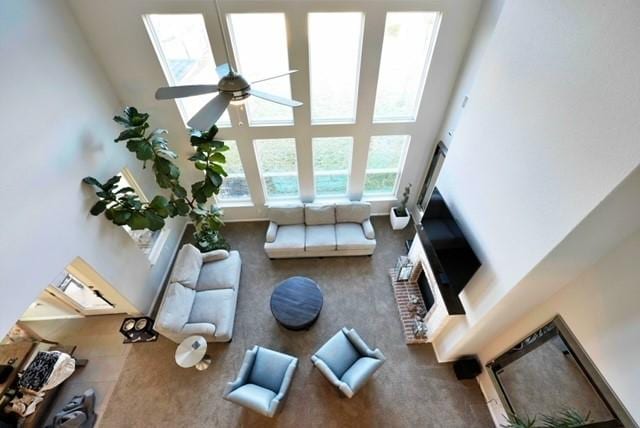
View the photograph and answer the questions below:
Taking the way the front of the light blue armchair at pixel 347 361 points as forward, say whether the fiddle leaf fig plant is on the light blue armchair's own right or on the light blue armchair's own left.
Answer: on the light blue armchair's own left

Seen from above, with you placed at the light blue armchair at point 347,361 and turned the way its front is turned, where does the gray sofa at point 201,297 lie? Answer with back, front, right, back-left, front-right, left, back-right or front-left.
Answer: front-left

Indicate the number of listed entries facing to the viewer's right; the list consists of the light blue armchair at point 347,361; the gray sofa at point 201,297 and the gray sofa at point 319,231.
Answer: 1

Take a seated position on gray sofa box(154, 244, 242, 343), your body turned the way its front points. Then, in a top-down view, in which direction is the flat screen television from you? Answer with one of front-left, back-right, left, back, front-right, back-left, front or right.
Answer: front-right

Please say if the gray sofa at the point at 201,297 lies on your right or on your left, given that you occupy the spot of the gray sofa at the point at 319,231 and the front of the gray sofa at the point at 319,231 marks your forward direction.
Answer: on your right

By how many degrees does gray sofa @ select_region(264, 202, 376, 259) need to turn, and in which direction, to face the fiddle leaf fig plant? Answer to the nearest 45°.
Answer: approximately 45° to its right

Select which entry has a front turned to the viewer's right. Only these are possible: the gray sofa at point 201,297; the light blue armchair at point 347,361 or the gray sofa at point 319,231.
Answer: the gray sofa at point 201,297

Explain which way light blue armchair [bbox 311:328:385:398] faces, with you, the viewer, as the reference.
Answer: facing away from the viewer and to the left of the viewer

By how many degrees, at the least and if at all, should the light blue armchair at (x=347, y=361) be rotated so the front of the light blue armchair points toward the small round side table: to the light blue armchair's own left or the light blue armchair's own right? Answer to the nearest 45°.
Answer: approximately 45° to the light blue armchair's own left

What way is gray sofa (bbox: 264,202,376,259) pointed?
toward the camera

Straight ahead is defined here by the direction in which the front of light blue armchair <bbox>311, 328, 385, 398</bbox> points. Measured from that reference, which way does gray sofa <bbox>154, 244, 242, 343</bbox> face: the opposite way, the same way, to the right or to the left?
to the right

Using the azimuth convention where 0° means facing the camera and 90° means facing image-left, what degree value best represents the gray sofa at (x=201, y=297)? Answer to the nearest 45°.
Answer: approximately 270°

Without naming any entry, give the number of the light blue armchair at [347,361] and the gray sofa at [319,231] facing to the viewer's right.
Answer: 0
